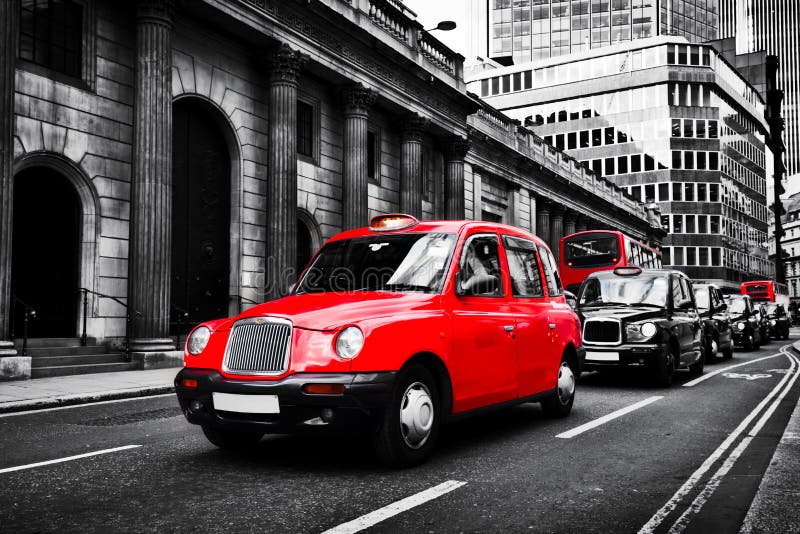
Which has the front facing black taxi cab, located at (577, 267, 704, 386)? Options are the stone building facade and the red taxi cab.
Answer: the stone building facade

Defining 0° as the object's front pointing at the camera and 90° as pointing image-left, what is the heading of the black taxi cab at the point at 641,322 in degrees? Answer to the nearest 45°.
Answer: approximately 45°

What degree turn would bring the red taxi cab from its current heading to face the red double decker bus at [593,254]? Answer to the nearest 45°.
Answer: approximately 135° to its right

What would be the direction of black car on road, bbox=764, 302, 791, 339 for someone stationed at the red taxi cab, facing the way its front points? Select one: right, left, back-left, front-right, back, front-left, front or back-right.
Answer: back

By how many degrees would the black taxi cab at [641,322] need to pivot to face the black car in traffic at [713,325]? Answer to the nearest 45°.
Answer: approximately 135° to its right

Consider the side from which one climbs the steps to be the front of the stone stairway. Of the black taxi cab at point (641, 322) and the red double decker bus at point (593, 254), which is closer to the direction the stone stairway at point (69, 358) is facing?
the black taxi cab

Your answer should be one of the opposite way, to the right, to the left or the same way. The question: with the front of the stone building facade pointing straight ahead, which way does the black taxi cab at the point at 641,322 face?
to the right

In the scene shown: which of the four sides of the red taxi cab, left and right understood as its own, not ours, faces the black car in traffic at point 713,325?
back
